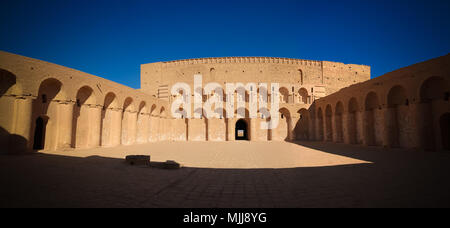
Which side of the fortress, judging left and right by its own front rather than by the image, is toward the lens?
front
